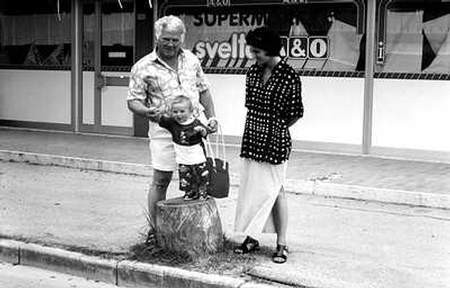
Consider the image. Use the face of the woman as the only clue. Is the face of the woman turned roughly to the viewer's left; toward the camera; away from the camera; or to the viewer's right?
to the viewer's left

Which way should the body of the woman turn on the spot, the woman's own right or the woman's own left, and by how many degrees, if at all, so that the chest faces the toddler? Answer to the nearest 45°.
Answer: approximately 45° to the woman's own right

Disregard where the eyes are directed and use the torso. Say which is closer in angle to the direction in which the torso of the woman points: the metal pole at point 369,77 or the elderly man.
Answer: the elderly man

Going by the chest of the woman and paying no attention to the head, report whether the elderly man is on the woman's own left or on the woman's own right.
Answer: on the woman's own right

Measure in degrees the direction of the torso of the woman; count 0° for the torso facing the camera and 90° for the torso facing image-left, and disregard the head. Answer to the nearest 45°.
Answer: approximately 45°

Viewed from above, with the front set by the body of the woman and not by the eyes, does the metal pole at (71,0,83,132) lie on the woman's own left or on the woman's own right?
on the woman's own right

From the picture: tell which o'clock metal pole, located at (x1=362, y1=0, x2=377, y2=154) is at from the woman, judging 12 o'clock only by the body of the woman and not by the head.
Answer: The metal pole is roughly at 5 o'clock from the woman.
